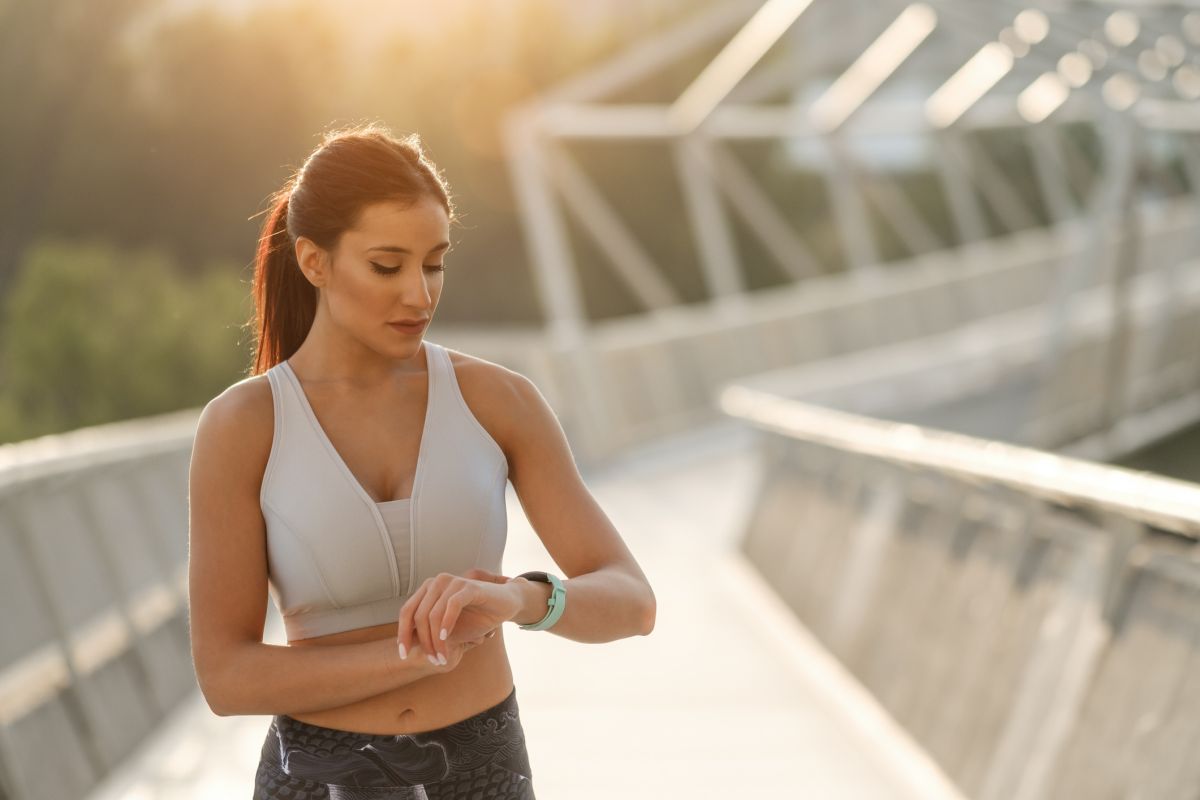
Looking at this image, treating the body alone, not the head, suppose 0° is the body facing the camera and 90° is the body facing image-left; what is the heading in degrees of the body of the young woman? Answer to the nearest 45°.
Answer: approximately 0°

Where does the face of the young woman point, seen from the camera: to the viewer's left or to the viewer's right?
to the viewer's right
